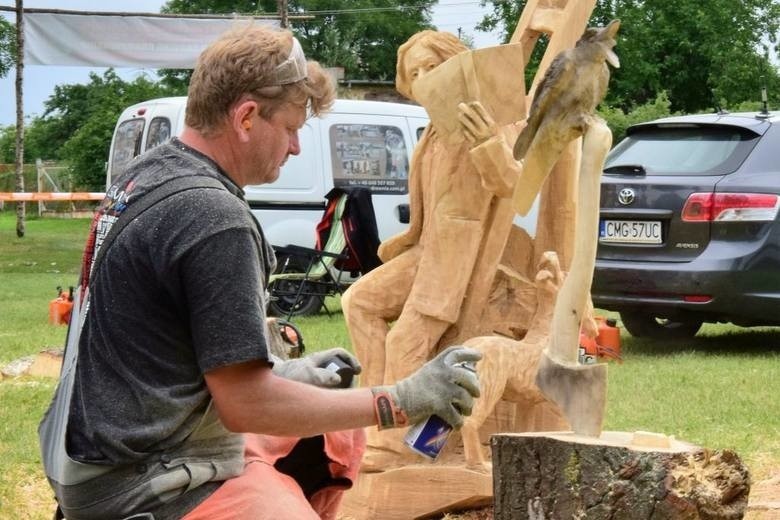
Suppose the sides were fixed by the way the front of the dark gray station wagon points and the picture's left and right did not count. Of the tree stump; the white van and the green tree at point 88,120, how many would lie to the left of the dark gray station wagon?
2

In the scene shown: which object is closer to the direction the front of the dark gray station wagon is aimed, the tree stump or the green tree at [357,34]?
the green tree

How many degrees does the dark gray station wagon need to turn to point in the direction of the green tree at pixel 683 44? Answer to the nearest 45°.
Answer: approximately 45° to its left

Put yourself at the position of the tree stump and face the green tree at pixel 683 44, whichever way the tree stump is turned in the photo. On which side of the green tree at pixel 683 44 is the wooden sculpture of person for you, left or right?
left

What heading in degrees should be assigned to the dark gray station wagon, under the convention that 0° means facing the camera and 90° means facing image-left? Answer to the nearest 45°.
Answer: approximately 225°

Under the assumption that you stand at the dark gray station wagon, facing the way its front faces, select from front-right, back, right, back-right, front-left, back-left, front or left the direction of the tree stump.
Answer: back-right

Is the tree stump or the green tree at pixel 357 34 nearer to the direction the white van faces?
the green tree

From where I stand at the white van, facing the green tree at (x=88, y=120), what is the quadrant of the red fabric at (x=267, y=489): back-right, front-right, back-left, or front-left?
back-left
